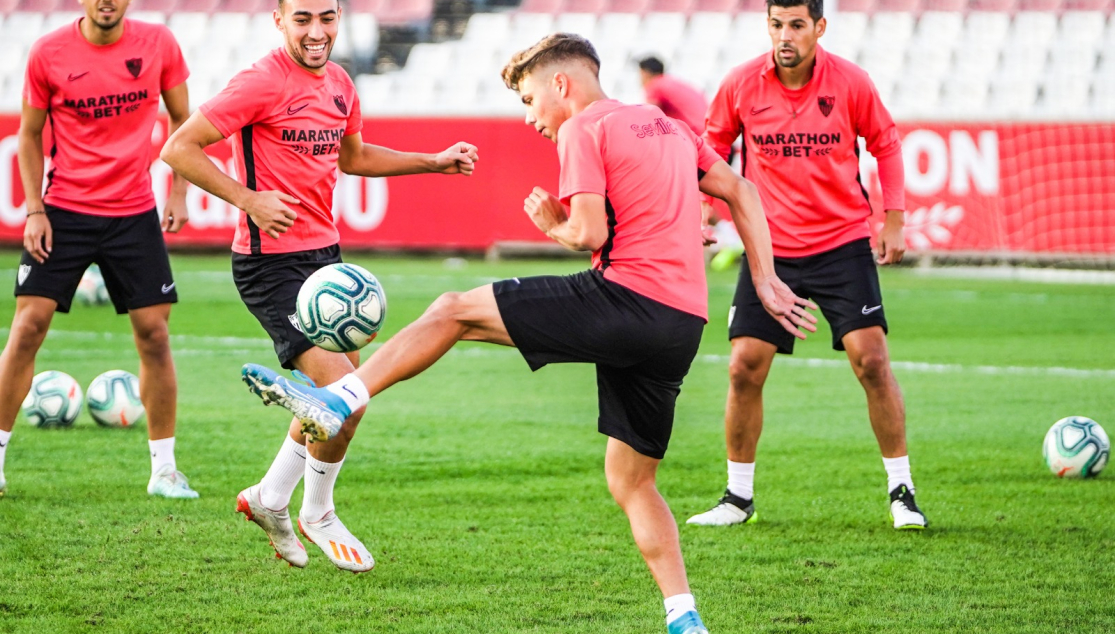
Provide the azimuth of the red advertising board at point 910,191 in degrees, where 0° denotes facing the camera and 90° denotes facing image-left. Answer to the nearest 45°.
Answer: approximately 0°

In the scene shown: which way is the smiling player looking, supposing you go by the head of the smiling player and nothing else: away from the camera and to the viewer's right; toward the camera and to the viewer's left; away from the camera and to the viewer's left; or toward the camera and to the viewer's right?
toward the camera and to the viewer's right

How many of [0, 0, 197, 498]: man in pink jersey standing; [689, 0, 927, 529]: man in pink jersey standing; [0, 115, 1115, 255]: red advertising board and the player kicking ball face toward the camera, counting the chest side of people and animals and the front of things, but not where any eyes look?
3

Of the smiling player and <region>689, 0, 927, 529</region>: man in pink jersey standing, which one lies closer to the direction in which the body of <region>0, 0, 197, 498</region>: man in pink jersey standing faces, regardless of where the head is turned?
the smiling player

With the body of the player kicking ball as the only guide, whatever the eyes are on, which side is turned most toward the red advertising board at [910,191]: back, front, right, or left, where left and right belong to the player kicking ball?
right

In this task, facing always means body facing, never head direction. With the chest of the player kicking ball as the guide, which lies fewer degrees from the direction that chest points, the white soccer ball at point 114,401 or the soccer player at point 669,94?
the white soccer ball

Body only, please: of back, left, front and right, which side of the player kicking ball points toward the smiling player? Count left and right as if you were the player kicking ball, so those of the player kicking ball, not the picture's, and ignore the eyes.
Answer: front

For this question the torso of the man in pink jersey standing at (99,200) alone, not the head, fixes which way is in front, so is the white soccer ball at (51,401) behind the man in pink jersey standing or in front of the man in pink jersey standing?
behind

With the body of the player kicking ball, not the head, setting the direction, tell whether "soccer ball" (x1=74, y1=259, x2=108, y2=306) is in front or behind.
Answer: in front

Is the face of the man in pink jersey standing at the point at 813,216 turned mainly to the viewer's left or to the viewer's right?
to the viewer's left

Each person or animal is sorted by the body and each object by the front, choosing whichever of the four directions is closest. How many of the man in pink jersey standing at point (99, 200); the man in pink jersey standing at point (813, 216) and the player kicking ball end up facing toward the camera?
2

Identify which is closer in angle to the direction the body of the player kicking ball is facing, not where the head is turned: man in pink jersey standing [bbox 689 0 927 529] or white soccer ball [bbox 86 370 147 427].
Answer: the white soccer ball

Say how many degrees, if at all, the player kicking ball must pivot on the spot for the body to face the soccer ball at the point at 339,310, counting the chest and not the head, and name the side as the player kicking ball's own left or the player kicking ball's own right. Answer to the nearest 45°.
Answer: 0° — they already face it

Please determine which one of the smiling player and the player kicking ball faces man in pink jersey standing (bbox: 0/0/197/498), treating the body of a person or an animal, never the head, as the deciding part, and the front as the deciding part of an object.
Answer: the player kicking ball
